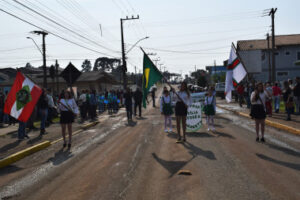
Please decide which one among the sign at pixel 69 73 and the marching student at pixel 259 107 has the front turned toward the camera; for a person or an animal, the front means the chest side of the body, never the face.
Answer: the marching student

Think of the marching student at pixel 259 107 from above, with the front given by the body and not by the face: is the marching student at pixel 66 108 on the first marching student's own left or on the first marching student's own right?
on the first marching student's own right

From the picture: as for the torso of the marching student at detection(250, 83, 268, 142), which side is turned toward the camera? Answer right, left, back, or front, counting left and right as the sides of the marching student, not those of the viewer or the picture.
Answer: front

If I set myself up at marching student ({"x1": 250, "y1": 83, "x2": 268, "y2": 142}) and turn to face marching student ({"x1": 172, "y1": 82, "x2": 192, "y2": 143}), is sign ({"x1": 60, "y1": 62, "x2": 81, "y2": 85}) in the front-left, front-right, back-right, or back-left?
front-right

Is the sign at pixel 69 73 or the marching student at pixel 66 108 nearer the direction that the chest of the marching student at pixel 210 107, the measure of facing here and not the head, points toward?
the marching student

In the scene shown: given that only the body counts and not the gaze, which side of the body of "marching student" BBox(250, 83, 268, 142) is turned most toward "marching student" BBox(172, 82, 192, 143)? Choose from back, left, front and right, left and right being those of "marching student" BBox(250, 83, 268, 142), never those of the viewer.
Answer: right
